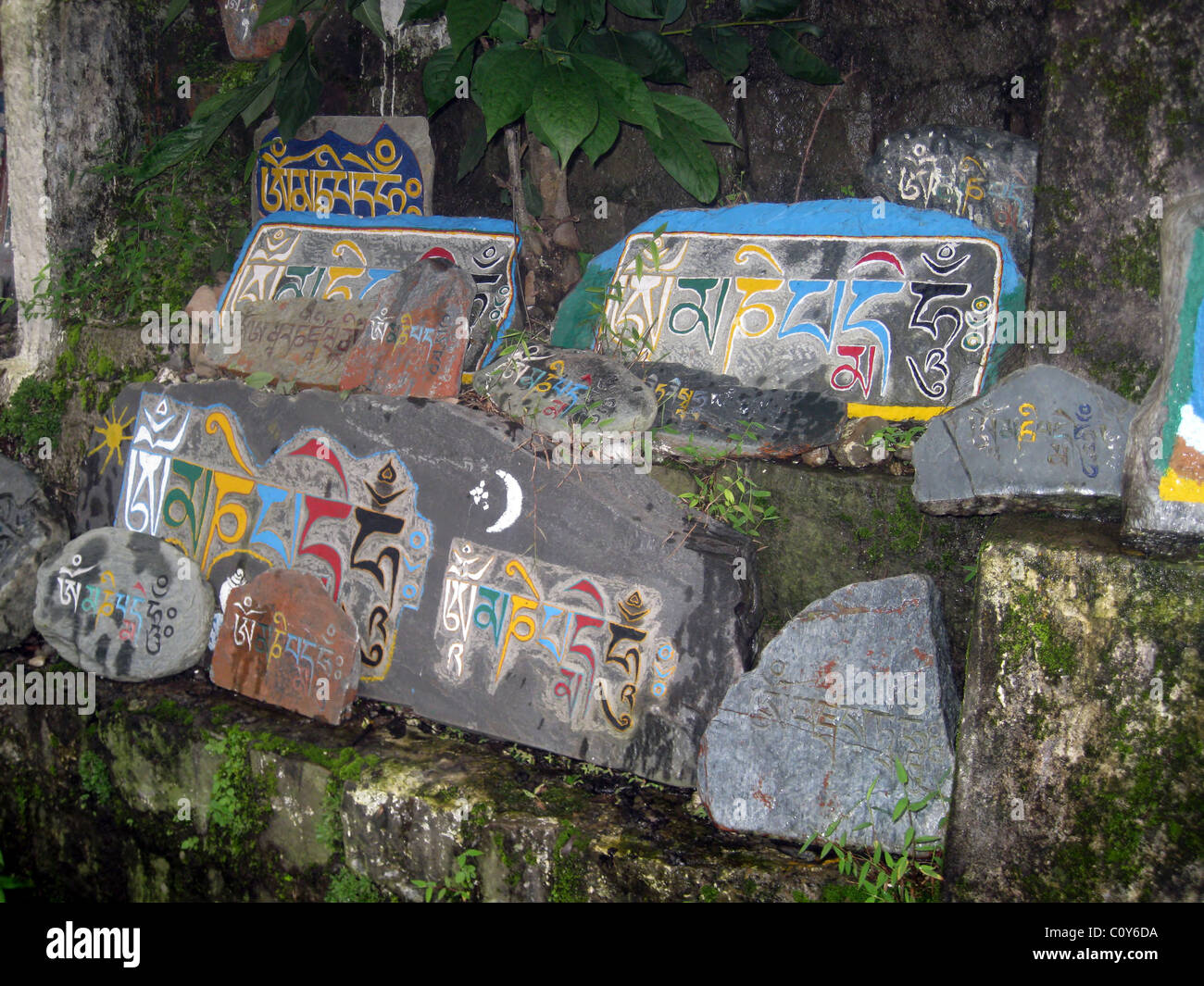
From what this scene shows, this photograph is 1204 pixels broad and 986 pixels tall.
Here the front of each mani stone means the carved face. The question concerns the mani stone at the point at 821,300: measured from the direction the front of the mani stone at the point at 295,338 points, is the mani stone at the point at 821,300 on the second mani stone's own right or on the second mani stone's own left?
on the second mani stone's own left

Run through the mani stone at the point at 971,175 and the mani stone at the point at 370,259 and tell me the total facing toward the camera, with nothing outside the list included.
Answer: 2

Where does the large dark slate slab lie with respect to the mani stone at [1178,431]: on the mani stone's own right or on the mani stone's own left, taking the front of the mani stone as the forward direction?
on the mani stone's own right

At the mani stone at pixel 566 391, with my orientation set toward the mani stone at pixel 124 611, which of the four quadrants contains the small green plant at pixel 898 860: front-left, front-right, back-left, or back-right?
back-left

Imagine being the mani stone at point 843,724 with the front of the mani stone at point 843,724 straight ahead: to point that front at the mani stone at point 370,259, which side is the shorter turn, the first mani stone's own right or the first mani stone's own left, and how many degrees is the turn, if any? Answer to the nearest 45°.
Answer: approximately 135° to the first mani stone's own right

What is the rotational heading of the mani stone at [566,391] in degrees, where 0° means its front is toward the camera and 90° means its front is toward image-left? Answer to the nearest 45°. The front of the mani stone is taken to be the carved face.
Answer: approximately 0°

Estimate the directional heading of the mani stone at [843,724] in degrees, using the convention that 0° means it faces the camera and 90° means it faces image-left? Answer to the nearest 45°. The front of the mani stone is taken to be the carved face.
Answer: approximately 0°
